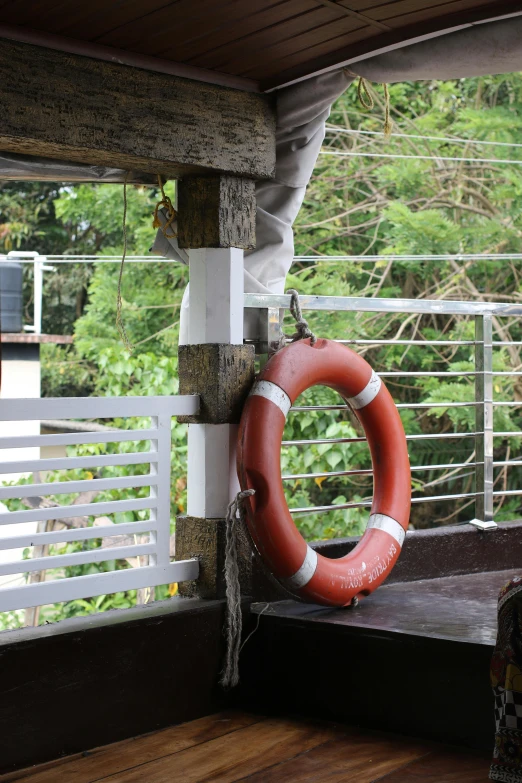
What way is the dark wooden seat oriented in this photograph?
toward the camera

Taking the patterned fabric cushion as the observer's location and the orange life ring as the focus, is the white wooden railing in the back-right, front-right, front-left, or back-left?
front-left

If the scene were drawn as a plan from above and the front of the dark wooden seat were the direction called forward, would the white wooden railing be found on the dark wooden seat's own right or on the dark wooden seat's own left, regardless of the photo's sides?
on the dark wooden seat's own right

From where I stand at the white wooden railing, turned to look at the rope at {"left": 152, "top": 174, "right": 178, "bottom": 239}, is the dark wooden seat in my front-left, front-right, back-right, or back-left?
front-right
